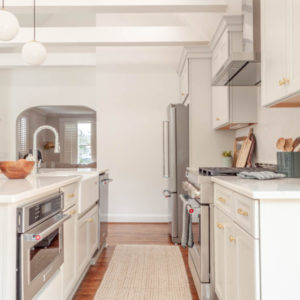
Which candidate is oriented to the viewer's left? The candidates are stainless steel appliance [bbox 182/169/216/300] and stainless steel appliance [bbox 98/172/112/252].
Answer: stainless steel appliance [bbox 182/169/216/300]

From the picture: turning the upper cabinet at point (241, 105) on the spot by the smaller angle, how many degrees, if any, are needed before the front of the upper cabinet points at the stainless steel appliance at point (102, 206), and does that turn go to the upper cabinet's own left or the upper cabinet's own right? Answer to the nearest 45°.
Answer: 0° — it already faces it

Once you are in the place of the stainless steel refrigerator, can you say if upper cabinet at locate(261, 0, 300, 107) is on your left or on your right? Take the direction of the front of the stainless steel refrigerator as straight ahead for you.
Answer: on your left

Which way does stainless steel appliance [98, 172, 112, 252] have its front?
to the viewer's right

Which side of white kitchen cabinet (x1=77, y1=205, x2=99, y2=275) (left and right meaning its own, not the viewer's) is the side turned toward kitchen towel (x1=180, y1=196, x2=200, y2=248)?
front

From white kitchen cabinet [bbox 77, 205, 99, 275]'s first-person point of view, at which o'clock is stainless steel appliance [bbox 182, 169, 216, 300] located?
The stainless steel appliance is roughly at 1 o'clock from the white kitchen cabinet.

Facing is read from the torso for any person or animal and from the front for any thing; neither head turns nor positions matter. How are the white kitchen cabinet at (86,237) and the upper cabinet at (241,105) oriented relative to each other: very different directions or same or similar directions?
very different directions

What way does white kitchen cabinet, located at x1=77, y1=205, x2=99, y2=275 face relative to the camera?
to the viewer's right

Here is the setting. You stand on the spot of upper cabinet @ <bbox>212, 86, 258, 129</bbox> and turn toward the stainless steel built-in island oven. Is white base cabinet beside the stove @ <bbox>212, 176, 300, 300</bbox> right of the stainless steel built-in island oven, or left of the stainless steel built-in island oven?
left

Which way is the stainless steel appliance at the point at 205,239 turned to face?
to the viewer's left

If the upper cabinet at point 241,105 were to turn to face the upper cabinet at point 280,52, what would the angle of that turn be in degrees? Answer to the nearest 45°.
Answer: approximately 90° to its left

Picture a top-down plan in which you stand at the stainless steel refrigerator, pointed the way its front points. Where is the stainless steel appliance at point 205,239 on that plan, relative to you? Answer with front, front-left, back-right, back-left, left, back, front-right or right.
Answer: left

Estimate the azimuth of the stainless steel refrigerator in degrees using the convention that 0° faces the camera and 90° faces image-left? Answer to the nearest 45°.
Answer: approximately 90°

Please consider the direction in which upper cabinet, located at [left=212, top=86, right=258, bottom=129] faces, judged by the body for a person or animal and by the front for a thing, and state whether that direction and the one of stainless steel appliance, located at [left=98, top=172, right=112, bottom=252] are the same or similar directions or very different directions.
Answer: very different directions
